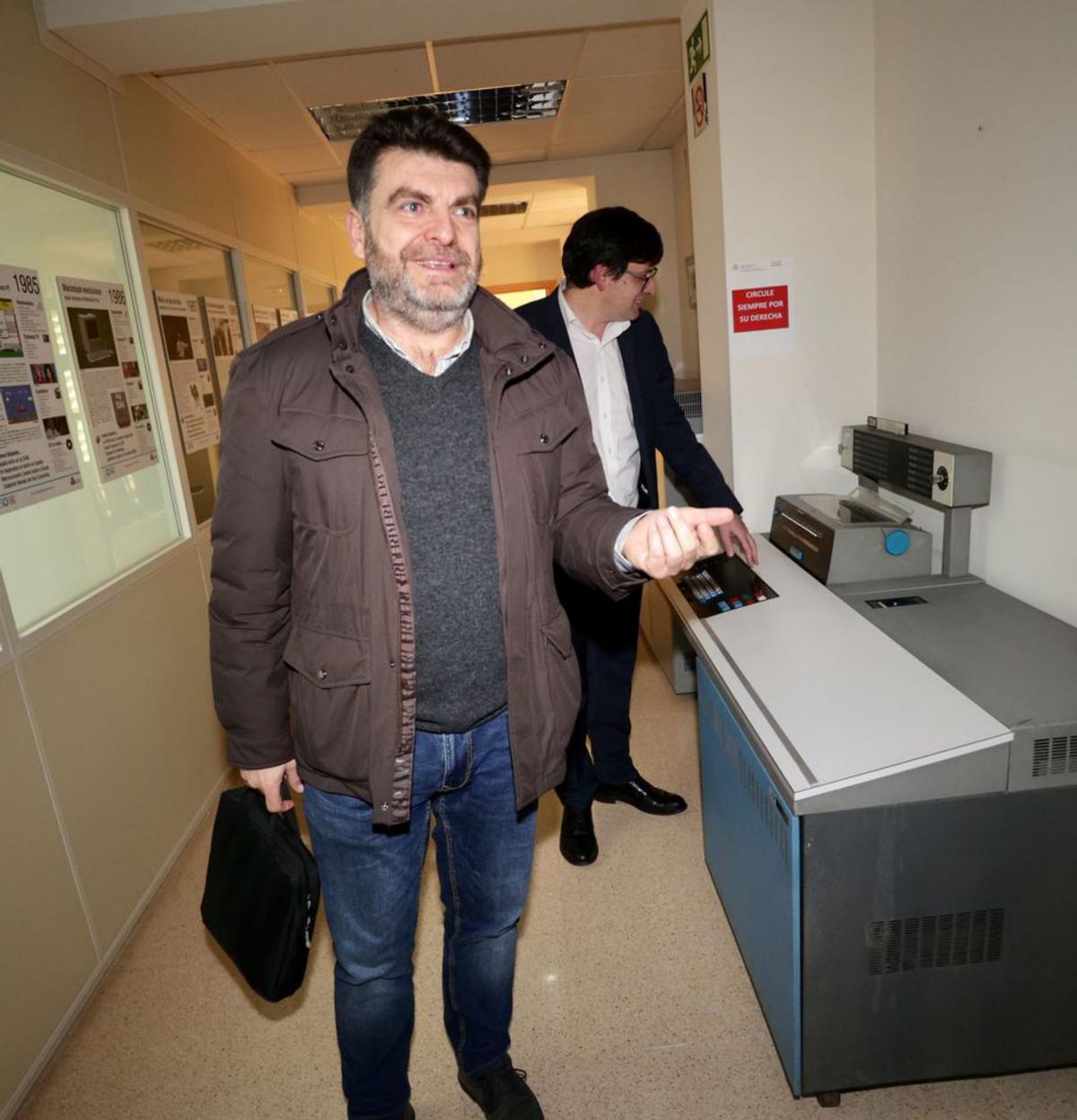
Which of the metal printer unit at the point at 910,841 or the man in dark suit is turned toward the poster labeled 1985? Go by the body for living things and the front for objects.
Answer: the metal printer unit

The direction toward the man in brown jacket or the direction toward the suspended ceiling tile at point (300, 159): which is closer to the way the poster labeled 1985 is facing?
the man in brown jacket

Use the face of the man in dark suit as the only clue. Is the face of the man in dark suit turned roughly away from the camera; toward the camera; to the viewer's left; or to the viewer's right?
to the viewer's right

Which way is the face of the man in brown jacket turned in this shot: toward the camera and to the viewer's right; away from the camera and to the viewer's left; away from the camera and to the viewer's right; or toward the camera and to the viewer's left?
toward the camera and to the viewer's right

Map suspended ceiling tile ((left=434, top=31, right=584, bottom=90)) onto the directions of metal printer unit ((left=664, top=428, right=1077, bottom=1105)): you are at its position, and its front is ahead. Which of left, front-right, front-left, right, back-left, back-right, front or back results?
front-right

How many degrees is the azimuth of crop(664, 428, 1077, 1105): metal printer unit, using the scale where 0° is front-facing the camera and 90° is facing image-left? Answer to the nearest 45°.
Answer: approximately 90°

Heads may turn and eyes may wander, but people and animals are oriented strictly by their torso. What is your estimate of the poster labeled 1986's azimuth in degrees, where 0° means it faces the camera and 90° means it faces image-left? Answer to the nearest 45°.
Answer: approximately 315°

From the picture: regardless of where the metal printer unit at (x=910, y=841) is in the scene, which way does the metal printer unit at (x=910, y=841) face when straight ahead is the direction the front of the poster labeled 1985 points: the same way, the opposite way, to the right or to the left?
the opposite way
